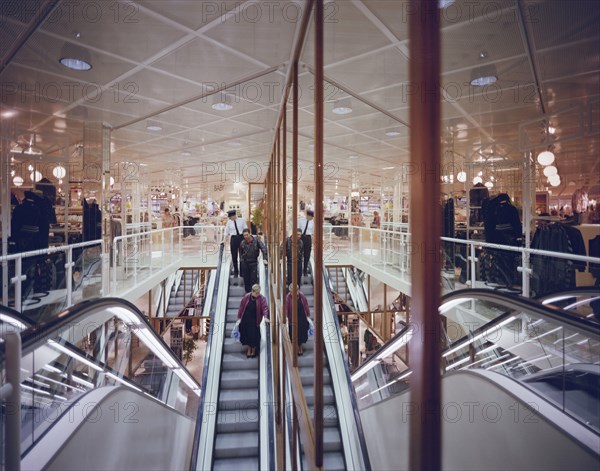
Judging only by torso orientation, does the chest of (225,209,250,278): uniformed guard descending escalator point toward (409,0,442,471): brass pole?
yes

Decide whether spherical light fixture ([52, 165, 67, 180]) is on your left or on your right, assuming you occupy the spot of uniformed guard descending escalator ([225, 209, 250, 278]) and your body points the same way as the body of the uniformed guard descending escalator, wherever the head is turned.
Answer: on your right

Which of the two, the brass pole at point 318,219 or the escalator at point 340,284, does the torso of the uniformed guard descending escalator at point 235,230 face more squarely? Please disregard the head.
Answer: the brass pole

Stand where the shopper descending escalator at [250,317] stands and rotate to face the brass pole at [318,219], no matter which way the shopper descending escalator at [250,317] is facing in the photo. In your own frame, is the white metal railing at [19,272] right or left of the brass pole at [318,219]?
right

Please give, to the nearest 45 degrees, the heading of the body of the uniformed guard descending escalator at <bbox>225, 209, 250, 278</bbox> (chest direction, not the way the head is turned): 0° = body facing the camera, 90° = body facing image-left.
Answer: approximately 0°

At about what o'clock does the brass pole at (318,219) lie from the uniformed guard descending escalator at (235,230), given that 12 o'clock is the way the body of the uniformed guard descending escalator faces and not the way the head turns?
The brass pole is roughly at 12 o'clock from the uniformed guard descending escalator.

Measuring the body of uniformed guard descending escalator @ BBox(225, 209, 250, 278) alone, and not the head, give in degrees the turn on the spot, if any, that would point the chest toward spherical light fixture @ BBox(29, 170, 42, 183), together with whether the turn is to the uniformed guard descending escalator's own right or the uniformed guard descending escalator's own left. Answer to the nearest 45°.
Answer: approximately 90° to the uniformed guard descending escalator's own right
